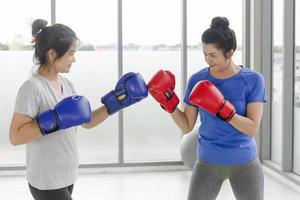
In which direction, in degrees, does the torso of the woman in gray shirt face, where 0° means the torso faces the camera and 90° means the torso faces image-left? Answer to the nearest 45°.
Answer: approximately 315°

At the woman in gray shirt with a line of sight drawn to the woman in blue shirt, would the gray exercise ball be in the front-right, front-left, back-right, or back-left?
front-left

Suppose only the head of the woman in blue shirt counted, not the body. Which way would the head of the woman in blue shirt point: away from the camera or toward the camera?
toward the camera

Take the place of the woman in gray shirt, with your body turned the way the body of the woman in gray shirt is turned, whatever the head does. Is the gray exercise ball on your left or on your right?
on your left

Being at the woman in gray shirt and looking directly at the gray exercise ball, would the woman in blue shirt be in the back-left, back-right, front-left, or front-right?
front-right

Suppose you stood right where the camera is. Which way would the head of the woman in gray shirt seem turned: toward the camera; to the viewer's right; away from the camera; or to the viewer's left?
to the viewer's right
